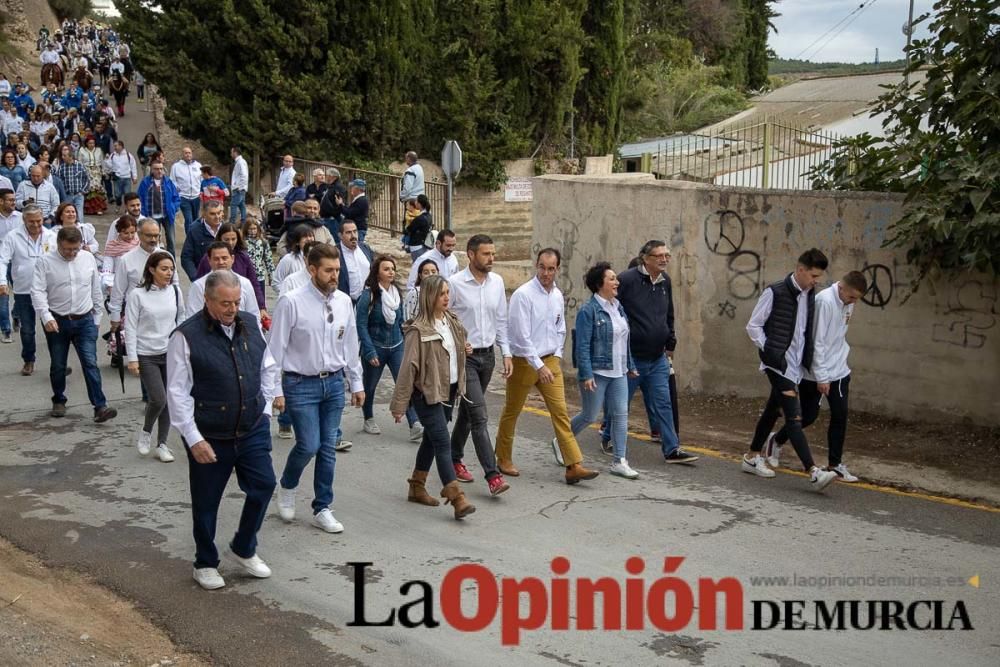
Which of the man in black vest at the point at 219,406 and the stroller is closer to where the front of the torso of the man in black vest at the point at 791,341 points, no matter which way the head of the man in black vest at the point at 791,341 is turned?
the man in black vest

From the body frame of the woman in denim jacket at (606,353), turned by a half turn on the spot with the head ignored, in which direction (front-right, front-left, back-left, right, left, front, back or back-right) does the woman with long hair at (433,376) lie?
left

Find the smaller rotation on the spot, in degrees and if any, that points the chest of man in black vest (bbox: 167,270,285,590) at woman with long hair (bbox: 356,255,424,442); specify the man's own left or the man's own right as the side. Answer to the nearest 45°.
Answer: approximately 135° to the man's own left

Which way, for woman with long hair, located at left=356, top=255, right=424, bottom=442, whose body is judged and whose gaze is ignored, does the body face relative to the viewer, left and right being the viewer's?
facing the viewer and to the right of the viewer

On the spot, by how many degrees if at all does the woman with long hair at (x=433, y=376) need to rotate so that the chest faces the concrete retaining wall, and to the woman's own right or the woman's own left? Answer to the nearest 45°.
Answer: approximately 90° to the woman's own left

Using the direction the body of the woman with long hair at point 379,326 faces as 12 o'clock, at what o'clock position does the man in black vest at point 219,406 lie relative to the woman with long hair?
The man in black vest is roughly at 2 o'clock from the woman with long hair.

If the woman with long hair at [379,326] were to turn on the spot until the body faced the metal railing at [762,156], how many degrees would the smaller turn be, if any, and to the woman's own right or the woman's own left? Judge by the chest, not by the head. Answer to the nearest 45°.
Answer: approximately 90° to the woman's own left

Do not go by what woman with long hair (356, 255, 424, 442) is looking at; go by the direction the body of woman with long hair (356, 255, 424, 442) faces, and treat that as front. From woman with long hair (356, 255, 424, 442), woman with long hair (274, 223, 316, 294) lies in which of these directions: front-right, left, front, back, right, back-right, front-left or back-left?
back
